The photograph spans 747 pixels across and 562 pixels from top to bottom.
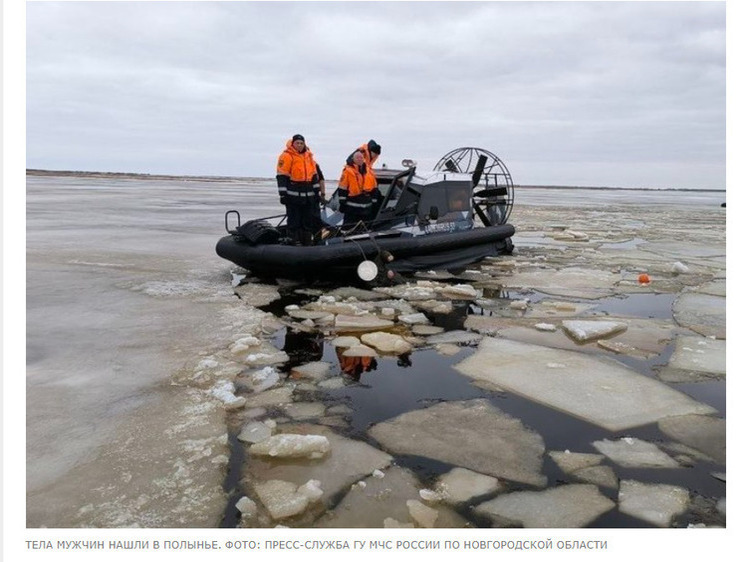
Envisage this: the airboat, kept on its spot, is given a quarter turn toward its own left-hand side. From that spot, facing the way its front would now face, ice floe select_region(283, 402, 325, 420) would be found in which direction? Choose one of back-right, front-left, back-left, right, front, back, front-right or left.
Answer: front-right

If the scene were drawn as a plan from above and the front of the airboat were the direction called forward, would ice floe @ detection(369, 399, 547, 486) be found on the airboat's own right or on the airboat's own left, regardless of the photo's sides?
on the airboat's own left

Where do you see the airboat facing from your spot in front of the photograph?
facing the viewer and to the left of the viewer

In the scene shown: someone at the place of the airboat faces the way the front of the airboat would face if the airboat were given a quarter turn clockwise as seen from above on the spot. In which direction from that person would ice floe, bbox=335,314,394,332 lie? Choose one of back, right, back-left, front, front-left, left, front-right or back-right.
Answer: back-left

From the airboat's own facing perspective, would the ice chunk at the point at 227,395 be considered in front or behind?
in front

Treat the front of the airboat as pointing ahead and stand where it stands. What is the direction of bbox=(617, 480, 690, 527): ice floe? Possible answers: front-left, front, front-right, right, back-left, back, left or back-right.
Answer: front-left

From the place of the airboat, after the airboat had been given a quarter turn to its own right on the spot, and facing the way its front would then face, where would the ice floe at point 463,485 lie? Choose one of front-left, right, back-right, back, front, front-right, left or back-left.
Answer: back-left

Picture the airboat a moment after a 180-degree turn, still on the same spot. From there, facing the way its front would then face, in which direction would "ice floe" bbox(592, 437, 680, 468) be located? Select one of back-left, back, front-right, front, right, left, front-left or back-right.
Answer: back-right

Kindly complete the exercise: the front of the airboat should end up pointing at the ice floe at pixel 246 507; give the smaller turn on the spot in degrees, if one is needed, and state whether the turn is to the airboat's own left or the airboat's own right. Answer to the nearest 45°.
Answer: approximately 45° to the airboat's own left

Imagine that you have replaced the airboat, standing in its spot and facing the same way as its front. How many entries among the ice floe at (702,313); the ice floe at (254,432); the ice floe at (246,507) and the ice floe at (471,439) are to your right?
0

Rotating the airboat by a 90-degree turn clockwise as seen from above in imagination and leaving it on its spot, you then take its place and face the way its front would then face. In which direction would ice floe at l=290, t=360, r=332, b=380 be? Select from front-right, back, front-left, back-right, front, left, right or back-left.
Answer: back-left
